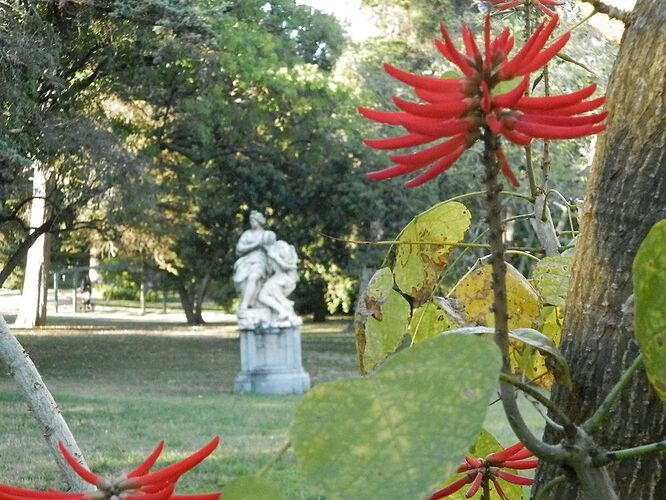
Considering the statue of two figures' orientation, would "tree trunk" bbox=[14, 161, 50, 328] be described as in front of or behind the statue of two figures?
behind

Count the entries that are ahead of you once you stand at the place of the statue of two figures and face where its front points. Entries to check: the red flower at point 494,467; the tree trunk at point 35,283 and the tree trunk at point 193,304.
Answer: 1

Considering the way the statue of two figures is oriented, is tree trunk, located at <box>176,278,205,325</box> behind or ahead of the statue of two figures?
behind

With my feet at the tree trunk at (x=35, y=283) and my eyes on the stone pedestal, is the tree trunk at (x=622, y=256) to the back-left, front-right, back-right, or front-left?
front-right

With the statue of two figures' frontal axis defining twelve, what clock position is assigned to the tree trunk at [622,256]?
The tree trunk is roughly at 12 o'clock from the statue of two figures.

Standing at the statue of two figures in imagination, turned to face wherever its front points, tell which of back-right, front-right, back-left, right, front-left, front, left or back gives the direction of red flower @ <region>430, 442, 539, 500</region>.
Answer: front

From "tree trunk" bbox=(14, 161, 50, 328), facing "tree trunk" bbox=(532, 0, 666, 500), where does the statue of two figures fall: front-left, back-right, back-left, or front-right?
front-left

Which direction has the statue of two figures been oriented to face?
toward the camera

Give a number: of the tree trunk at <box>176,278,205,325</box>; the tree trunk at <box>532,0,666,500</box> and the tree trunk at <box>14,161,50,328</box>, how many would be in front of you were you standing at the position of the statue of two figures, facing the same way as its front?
1
